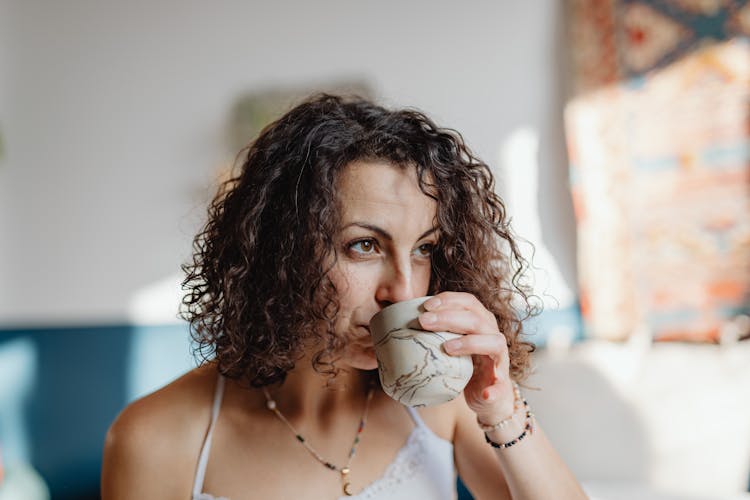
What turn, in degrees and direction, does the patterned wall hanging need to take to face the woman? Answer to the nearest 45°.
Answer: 0° — it already faces them

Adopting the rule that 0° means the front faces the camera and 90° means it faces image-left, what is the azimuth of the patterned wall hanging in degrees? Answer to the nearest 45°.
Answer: approximately 0°
